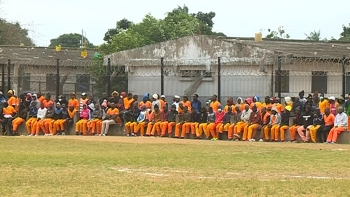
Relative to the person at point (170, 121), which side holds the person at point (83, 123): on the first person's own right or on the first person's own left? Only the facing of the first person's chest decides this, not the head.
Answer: on the first person's own right

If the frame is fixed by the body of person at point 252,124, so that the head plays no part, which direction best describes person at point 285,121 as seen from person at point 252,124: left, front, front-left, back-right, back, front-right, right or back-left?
back-left

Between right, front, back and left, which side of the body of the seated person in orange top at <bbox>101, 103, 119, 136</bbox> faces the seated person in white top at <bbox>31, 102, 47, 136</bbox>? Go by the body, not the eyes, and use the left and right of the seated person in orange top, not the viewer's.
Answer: right

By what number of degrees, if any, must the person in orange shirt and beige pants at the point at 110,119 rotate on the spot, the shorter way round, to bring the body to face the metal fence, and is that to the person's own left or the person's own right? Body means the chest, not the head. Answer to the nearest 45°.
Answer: approximately 180°

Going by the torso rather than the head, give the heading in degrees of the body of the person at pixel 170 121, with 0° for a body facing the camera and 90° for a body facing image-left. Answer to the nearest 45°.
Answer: approximately 45°

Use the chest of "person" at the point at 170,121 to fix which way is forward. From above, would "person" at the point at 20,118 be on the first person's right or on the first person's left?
on the first person's right
